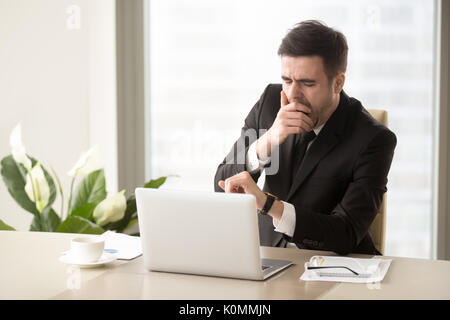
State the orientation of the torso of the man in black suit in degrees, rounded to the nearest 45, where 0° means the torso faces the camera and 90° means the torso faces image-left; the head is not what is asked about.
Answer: approximately 45°

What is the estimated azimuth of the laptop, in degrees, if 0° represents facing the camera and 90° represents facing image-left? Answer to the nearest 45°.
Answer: approximately 225°

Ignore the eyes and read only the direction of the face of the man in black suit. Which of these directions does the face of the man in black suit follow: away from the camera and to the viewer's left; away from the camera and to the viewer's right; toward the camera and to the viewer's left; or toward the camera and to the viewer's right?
toward the camera and to the viewer's left

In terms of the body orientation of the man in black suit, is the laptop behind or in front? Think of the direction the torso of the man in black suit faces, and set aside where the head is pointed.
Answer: in front

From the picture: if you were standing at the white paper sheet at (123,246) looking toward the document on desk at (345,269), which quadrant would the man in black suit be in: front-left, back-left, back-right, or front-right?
front-left

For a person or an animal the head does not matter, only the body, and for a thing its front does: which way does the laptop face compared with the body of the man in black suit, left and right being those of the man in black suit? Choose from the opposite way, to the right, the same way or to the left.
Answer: the opposite way

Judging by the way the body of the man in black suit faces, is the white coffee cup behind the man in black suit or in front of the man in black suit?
in front
